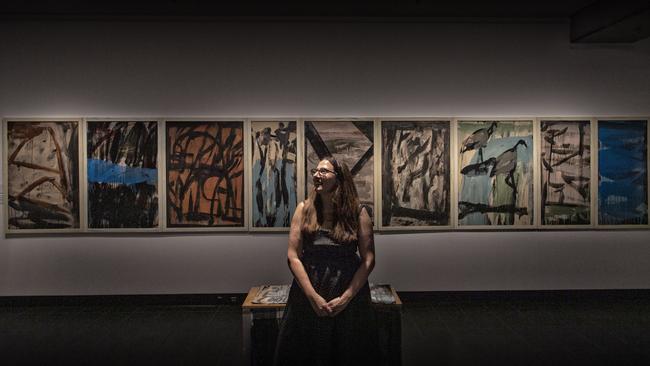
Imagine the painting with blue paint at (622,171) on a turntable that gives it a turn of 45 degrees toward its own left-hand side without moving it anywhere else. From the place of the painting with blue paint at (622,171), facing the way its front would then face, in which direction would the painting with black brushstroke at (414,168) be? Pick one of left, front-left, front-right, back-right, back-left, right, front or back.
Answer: right

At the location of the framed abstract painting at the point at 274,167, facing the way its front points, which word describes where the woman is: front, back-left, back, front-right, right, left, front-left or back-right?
front

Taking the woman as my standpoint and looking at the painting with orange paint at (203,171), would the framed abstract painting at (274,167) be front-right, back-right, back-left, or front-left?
front-right

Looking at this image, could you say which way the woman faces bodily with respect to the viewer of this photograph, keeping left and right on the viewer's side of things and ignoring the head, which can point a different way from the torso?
facing the viewer

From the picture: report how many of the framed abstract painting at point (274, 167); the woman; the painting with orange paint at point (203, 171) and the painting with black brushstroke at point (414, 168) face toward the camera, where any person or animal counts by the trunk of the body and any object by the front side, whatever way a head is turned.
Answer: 4

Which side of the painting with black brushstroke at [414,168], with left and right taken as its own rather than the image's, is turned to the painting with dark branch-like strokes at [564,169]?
left

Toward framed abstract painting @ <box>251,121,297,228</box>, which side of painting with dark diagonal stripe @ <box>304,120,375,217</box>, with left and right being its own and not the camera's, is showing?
right

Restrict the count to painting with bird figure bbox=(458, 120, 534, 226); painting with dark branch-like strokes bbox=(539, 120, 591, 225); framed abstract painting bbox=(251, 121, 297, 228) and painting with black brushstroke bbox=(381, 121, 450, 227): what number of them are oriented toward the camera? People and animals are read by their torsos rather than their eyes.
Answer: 4

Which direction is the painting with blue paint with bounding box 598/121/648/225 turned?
toward the camera

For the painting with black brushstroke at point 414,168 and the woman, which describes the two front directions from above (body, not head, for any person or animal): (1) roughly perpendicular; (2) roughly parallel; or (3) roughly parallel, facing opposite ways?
roughly parallel

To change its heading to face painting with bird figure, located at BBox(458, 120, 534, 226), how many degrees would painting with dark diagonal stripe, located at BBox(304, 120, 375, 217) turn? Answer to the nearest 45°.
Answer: approximately 90° to its left

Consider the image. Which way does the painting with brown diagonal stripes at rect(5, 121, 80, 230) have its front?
toward the camera

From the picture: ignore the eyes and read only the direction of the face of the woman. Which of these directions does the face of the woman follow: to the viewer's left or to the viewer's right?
to the viewer's left

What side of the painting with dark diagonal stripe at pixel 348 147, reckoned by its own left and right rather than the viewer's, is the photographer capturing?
front
